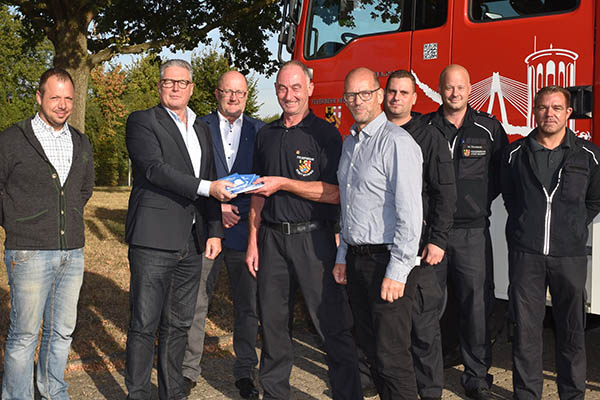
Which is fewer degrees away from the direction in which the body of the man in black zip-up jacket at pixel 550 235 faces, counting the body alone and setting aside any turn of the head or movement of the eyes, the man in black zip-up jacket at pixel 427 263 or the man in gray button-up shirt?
the man in gray button-up shirt

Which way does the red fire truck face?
to the viewer's left

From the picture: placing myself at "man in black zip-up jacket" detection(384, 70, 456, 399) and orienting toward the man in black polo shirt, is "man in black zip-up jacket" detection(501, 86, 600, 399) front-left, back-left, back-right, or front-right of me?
back-left

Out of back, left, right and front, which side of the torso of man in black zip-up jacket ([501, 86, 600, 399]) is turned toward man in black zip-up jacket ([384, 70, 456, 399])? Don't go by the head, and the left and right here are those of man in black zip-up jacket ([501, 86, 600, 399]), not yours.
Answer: right

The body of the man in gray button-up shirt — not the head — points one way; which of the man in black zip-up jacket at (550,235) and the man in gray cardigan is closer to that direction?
the man in gray cardigan

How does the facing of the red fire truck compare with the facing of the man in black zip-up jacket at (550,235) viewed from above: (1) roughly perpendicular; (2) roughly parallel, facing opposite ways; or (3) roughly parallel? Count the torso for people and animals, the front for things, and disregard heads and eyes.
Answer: roughly perpendicular

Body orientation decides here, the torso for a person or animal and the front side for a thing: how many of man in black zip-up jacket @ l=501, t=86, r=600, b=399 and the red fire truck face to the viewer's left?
1

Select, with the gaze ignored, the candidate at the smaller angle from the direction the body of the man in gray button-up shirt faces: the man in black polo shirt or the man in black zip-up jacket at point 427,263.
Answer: the man in black polo shirt

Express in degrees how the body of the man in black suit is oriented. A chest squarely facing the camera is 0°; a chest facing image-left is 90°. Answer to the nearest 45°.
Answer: approximately 315°
